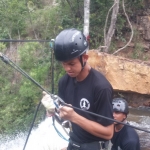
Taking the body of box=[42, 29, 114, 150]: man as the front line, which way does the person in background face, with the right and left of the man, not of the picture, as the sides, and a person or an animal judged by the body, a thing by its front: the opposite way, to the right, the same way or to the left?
the same way

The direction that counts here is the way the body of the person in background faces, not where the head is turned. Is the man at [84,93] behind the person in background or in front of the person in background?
in front

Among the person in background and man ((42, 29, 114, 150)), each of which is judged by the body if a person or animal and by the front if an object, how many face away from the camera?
0

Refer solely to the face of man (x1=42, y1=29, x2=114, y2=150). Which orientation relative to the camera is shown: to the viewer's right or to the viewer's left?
to the viewer's left

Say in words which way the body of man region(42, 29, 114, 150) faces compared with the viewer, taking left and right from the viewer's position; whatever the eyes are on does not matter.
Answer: facing the viewer and to the left of the viewer

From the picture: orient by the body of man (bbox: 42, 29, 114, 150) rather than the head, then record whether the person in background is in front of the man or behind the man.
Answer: behind
